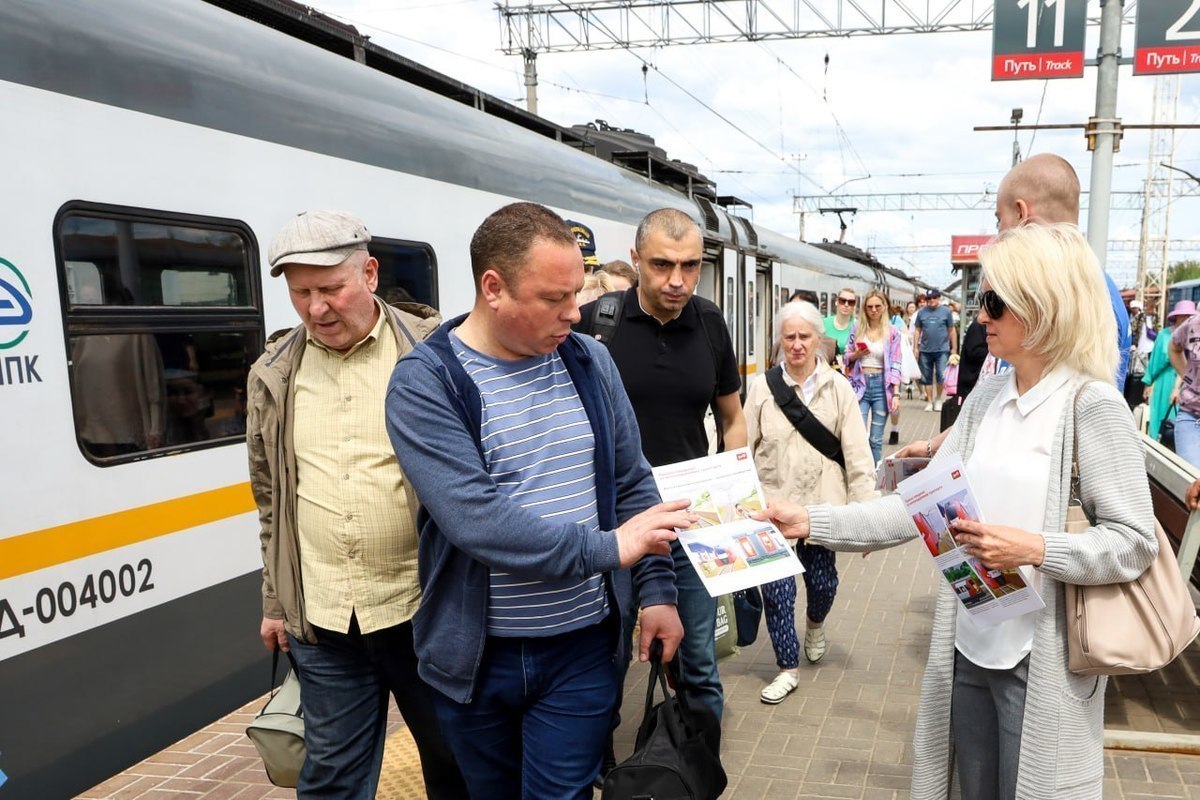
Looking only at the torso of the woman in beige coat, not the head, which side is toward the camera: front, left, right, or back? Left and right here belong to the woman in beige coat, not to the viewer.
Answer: front

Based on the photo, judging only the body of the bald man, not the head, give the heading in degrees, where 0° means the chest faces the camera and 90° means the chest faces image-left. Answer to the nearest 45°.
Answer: approximately 135°

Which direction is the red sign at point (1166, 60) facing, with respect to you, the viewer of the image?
facing the viewer

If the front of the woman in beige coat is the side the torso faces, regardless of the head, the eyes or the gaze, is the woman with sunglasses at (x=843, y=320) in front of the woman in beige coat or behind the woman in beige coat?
behind

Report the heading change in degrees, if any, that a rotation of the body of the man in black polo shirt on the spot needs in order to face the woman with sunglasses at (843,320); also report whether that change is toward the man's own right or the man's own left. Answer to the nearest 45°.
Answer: approximately 180°

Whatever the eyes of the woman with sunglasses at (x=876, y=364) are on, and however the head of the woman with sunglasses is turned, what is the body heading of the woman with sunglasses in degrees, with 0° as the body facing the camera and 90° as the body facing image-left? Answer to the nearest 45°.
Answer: approximately 0°

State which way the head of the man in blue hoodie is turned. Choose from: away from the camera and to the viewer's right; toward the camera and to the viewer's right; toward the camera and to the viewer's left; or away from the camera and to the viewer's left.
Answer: toward the camera and to the viewer's right

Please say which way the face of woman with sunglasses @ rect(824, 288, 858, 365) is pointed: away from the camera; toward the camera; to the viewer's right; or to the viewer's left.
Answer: toward the camera

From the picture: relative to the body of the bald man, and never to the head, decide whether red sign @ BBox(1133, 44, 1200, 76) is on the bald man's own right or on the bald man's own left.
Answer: on the bald man's own right

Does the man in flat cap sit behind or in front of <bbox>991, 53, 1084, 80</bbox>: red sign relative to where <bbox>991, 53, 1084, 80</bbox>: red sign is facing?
in front

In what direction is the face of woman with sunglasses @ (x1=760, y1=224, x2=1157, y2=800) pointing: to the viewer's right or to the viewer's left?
to the viewer's left

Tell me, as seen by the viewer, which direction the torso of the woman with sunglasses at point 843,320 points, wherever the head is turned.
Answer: toward the camera

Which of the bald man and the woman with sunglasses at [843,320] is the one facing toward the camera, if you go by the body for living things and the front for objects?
the woman with sunglasses

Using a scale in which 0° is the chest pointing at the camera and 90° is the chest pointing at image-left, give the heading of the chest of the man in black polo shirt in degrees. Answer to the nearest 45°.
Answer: approximately 0°

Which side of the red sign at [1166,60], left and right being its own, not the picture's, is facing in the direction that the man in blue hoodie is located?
front

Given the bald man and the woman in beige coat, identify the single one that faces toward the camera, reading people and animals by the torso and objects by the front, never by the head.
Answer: the woman in beige coat
